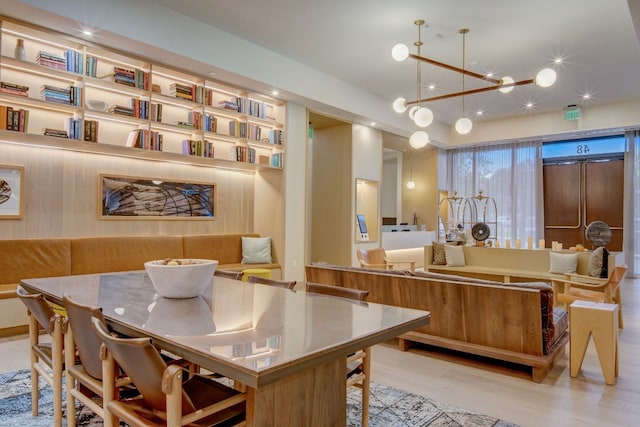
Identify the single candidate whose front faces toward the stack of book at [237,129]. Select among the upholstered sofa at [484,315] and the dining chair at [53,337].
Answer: the dining chair

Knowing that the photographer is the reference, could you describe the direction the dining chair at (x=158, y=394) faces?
facing away from the viewer and to the right of the viewer

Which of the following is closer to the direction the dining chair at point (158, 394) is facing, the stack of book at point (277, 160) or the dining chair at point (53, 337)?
the stack of book

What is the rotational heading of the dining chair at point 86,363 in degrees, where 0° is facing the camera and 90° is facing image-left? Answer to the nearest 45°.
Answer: approximately 225°

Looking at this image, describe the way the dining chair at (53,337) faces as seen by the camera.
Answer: facing away from the viewer and to the right of the viewer

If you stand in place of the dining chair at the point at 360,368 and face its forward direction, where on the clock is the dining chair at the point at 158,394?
the dining chair at the point at 158,394 is roughly at 12 o'clock from the dining chair at the point at 360,368.

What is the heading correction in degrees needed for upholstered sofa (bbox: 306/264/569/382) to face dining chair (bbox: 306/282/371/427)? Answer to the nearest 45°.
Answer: approximately 180°

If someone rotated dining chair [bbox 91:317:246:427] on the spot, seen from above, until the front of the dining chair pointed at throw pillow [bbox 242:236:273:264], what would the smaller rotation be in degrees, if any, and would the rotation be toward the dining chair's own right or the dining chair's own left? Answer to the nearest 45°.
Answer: approximately 45° to the dining chair's own left

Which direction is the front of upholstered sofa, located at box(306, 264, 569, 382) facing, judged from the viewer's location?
facing away from the viewer and to the right of the viewer
